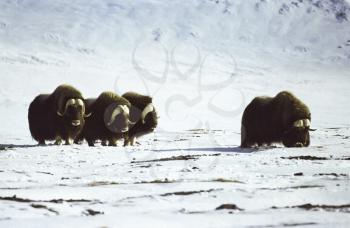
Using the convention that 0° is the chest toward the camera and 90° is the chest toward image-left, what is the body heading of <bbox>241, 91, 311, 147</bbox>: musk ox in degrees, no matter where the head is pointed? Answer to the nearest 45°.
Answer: approximately 315°

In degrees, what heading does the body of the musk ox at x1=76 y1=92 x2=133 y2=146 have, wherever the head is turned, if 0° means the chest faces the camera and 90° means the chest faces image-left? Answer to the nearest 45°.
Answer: approximately 315°

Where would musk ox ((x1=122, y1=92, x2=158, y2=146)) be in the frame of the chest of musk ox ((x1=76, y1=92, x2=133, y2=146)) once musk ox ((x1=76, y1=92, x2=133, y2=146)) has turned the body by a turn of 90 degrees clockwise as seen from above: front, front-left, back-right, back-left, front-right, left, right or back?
back

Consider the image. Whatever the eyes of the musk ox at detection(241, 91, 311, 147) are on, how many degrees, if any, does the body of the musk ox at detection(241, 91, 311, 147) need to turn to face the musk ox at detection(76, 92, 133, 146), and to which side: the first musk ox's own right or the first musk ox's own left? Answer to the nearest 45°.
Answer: approximately 135° to the first musk ox's own right

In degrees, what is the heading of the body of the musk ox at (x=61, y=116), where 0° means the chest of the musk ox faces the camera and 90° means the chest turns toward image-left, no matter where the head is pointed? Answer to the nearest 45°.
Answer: approximately 315°

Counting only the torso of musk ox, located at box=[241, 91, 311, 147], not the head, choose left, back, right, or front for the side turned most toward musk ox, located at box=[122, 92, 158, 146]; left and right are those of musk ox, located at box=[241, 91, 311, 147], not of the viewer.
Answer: back

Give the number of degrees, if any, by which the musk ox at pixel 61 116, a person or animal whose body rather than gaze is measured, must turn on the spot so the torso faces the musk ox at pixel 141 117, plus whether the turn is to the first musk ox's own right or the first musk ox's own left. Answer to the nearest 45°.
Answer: approximately 45° to the first musk ox's own left

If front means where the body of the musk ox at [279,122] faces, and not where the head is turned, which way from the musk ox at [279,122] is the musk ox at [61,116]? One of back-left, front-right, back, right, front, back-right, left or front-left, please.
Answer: back-right

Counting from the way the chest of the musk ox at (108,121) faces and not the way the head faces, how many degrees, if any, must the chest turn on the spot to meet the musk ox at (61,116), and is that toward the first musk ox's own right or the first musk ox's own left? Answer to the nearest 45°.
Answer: approximately 135° to the first musk ox's own right
